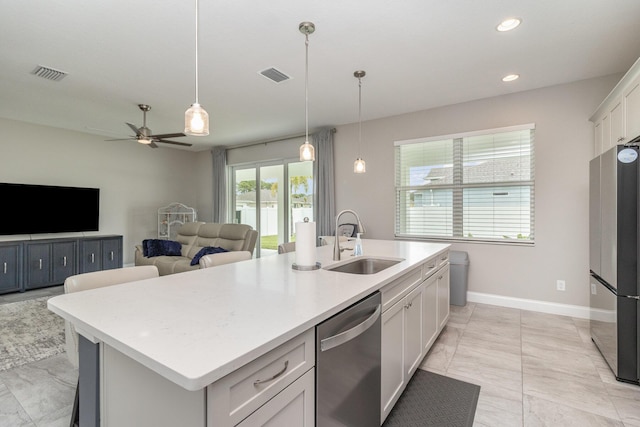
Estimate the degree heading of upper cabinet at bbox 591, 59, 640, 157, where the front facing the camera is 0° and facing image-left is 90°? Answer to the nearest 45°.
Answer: approximately 90°

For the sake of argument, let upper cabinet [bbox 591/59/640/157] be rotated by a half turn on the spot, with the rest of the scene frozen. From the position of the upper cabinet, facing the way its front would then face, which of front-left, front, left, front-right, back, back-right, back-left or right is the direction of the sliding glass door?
back

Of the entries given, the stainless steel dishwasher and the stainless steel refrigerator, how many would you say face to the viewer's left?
1

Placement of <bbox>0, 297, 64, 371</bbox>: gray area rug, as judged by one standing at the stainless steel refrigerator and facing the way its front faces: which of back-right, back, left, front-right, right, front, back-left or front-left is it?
front-left

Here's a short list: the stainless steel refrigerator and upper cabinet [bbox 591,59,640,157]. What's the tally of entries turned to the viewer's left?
2

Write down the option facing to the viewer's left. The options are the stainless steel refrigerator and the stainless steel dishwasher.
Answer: the stainless steel refrigerator

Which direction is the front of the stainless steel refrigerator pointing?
to the viewer's left

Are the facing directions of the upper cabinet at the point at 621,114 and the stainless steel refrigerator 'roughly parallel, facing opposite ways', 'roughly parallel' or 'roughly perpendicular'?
roughly parallel

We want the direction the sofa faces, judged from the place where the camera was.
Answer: facing the viewer and to the left of the viewer

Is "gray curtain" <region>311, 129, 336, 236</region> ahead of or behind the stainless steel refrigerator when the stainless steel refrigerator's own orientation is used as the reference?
ahead

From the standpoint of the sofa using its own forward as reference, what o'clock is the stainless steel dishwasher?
The stainless steel dishwasher is roughly at 10 o'clock from the sofa.

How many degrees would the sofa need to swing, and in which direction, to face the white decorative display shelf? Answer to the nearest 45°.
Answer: approximately 135° to its right

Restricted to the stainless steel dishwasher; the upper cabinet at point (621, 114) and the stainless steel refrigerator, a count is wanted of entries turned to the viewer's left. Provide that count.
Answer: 2
